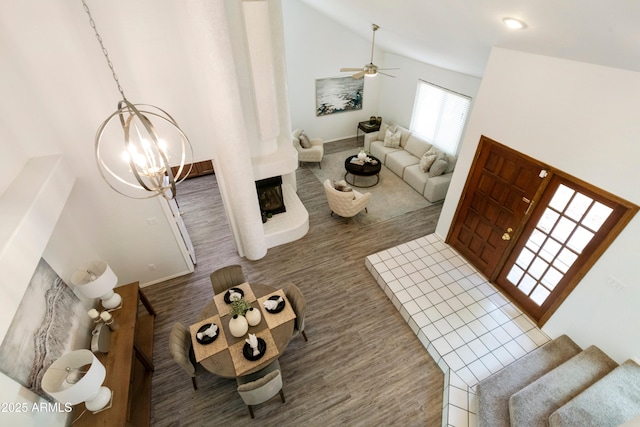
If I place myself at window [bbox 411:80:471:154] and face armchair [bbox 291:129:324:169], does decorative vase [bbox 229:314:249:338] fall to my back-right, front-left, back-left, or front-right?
front-left

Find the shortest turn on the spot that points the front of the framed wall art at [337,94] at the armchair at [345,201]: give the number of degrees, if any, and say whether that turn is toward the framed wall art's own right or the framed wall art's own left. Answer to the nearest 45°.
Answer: approximately 45° to the framed wall art's own right

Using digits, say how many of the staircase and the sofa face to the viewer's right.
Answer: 0

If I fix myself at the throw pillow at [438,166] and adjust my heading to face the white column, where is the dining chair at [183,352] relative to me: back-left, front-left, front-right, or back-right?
front-left

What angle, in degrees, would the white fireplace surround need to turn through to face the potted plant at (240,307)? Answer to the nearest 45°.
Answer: approximately 45° to its right

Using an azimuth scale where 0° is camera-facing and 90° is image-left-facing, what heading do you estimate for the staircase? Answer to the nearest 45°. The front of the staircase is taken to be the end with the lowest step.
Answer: approximately 135°

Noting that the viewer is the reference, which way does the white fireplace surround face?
facing the viewer and to the right of the viewer

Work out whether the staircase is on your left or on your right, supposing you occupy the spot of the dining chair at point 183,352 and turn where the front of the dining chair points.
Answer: on your right

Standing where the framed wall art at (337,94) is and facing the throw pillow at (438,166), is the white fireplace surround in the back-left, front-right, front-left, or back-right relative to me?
front-right

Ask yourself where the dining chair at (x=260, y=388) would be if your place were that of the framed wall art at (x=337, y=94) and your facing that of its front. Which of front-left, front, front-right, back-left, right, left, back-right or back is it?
front-right

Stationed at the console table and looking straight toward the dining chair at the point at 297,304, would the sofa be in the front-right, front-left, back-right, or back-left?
front-left

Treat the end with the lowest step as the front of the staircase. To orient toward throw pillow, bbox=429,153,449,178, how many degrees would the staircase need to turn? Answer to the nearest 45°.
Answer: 0° — it already faces it

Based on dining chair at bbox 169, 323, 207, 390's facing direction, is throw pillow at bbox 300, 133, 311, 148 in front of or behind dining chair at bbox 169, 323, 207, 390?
in front

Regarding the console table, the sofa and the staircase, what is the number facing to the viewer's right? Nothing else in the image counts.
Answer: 1

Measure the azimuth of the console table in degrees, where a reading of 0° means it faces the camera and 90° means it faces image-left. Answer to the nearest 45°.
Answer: approximately 270°

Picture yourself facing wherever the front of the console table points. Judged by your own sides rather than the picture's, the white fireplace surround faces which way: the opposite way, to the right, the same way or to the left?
to the right

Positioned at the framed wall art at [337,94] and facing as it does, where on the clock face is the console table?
The console table is roughly at 2 o'clock from the framed wall art.
